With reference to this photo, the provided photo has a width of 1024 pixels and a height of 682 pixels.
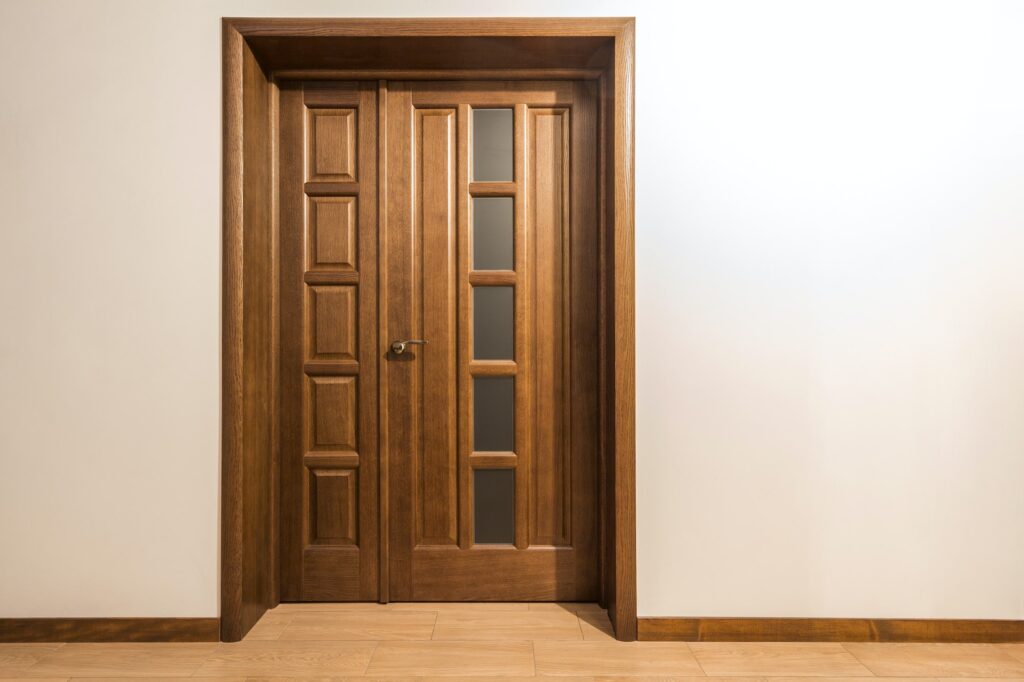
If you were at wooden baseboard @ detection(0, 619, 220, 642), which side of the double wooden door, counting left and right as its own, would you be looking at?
right

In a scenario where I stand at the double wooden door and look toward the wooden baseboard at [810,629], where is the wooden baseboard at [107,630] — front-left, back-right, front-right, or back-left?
back-right

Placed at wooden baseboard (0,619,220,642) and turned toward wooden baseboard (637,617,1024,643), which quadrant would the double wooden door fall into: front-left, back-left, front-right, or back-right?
front-left

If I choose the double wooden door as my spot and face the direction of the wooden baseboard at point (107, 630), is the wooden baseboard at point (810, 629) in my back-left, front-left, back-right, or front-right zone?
back-left

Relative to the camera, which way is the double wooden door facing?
toward the camera

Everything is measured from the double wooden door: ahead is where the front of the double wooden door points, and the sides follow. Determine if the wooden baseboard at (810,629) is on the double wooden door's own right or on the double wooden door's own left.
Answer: on the double wooden door's own left

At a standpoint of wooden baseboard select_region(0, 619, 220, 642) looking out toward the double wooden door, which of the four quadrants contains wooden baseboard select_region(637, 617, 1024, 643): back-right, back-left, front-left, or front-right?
front-right
